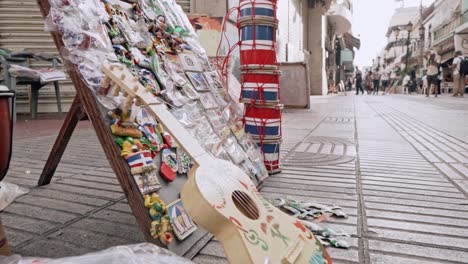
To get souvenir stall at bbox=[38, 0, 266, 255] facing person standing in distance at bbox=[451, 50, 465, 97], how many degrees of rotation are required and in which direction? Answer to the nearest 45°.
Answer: approximately 90° to its left

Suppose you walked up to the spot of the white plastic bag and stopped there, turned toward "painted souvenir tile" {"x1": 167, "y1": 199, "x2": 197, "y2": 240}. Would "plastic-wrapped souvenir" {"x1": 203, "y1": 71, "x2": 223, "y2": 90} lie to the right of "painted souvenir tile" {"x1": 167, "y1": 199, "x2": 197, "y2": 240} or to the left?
left

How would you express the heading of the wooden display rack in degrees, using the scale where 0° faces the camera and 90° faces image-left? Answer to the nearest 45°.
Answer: approximately 315°

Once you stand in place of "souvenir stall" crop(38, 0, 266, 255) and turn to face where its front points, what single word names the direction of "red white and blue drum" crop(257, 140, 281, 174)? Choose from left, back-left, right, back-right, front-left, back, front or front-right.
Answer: left

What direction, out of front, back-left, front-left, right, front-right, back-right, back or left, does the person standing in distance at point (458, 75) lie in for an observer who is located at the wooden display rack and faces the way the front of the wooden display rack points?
left
